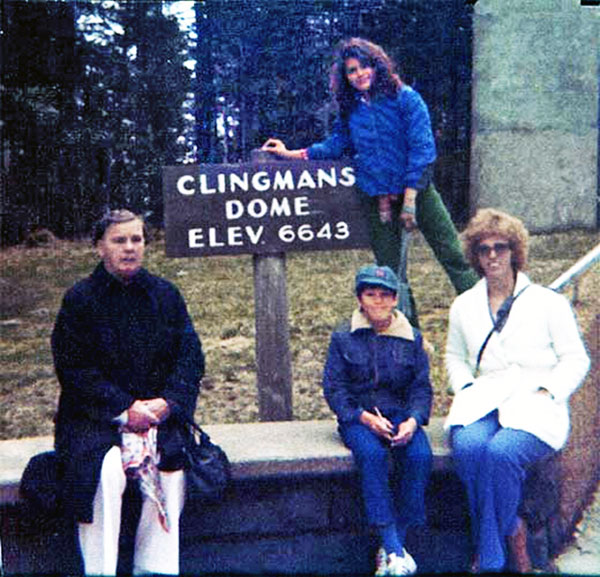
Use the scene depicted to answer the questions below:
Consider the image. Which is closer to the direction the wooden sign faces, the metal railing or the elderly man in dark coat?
the elderly man in dark coat

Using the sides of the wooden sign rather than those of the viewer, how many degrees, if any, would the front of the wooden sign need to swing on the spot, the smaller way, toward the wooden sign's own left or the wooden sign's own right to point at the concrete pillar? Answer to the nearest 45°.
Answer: approximately 90° to the wooden sign's own left

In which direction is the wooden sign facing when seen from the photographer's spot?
facing the viewer

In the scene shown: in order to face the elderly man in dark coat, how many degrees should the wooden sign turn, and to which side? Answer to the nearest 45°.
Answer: approximately 45° to its right

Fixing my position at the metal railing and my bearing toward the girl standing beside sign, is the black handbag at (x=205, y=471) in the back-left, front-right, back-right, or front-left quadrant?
front-left

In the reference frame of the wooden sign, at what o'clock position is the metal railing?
The metal railing is roughly at 9 o'clock from the wooden sign.
